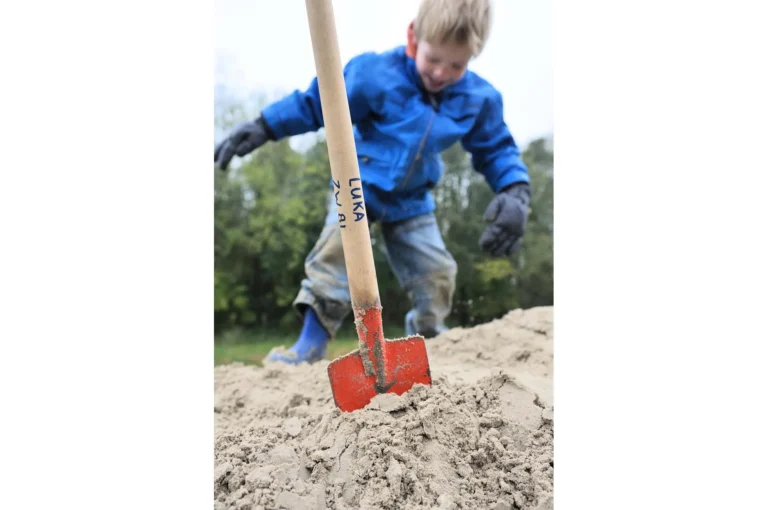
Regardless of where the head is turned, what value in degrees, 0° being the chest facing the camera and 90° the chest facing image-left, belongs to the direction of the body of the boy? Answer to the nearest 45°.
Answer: approximately 0°
